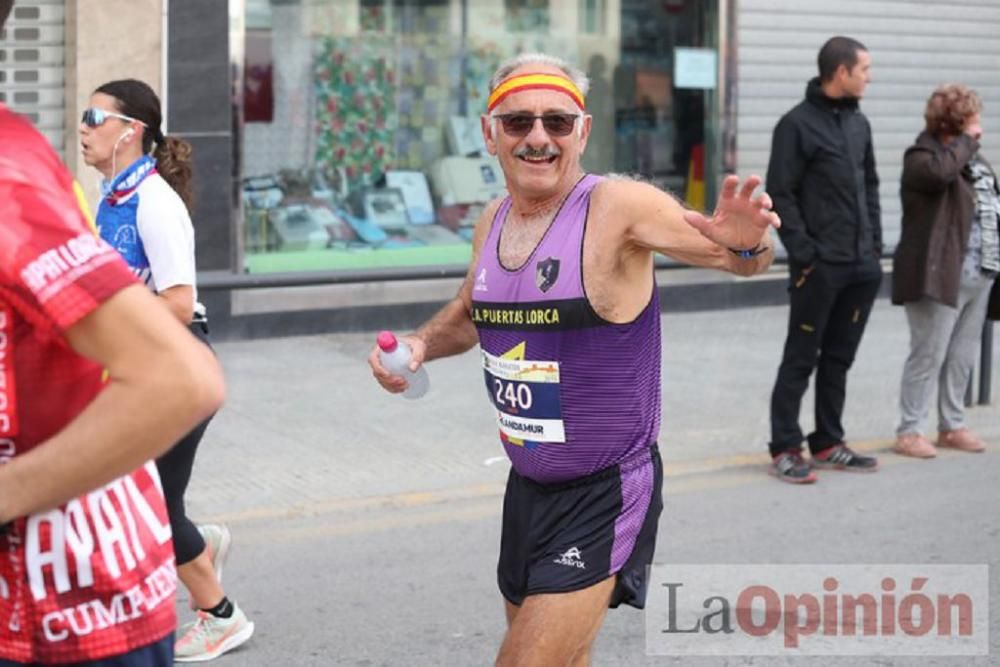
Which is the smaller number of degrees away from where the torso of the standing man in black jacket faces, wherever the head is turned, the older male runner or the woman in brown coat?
the older male runner

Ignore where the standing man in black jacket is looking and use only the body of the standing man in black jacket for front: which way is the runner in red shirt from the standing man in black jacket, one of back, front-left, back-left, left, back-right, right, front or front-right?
front-right

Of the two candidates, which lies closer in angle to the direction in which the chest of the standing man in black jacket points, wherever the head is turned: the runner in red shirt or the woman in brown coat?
the runner in red shirt

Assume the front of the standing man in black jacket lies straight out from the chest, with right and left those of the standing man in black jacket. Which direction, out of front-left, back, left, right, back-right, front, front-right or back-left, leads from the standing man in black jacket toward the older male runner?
front-right

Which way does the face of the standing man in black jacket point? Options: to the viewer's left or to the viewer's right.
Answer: to the viewer's right

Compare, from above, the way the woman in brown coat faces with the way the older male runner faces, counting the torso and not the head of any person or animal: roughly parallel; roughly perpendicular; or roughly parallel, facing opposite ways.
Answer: roughly perpendicular

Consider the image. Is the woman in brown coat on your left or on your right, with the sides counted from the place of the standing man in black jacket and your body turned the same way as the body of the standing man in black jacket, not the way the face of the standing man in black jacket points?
on your left
